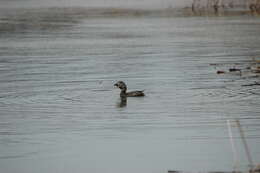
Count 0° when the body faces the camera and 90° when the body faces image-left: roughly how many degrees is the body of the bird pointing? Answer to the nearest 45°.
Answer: approximately 90°
